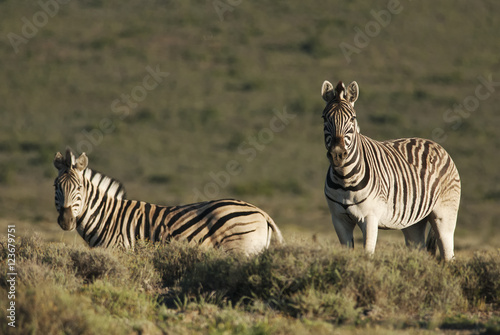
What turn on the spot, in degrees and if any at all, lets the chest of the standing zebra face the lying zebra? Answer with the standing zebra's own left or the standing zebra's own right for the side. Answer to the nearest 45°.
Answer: approximately 45° to the standing zebra's own right

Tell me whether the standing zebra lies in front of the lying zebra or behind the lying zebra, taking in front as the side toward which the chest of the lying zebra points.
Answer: behind

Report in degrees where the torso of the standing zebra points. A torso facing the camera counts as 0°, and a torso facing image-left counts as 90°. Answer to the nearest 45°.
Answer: approximately 45°

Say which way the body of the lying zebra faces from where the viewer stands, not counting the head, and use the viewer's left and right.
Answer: facing to the left of the viewer

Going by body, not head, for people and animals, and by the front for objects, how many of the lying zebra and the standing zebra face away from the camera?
0
